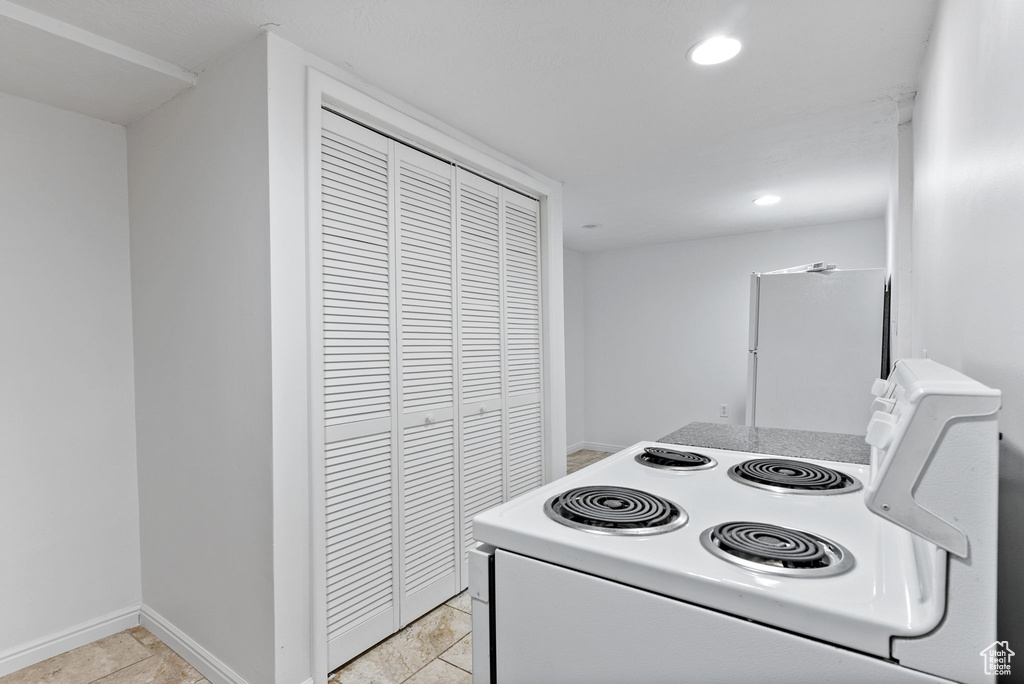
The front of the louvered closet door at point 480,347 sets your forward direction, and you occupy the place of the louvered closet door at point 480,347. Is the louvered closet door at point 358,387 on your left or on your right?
on your right

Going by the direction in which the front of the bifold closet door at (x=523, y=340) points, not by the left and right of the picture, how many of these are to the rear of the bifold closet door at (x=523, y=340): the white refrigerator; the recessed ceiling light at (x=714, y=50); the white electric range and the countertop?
0

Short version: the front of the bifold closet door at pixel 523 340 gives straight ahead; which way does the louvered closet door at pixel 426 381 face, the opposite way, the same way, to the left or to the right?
the same way

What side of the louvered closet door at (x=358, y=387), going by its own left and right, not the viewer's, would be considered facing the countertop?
front

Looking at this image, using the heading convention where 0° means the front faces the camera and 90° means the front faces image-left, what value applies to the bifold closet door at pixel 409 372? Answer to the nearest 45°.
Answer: approximately 315°

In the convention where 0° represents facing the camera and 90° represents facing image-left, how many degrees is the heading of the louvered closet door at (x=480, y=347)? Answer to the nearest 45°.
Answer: approximately 315°

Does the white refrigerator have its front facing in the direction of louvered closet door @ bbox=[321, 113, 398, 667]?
no

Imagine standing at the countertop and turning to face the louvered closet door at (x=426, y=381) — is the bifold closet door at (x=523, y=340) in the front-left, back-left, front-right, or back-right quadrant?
front-right

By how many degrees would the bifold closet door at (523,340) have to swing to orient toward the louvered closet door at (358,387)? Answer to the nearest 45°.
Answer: approximately 90° to its right

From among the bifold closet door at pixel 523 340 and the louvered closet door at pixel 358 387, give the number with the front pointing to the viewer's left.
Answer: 0

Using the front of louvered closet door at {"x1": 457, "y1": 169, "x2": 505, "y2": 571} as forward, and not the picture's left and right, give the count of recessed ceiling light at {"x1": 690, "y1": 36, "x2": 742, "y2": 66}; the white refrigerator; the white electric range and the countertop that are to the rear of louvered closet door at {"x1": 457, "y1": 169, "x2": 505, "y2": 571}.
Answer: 0

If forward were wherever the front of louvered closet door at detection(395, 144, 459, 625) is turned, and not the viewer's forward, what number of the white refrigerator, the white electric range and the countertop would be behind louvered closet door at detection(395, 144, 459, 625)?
0

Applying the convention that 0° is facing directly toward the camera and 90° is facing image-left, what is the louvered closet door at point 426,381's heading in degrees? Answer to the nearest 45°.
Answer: approximately 315°
